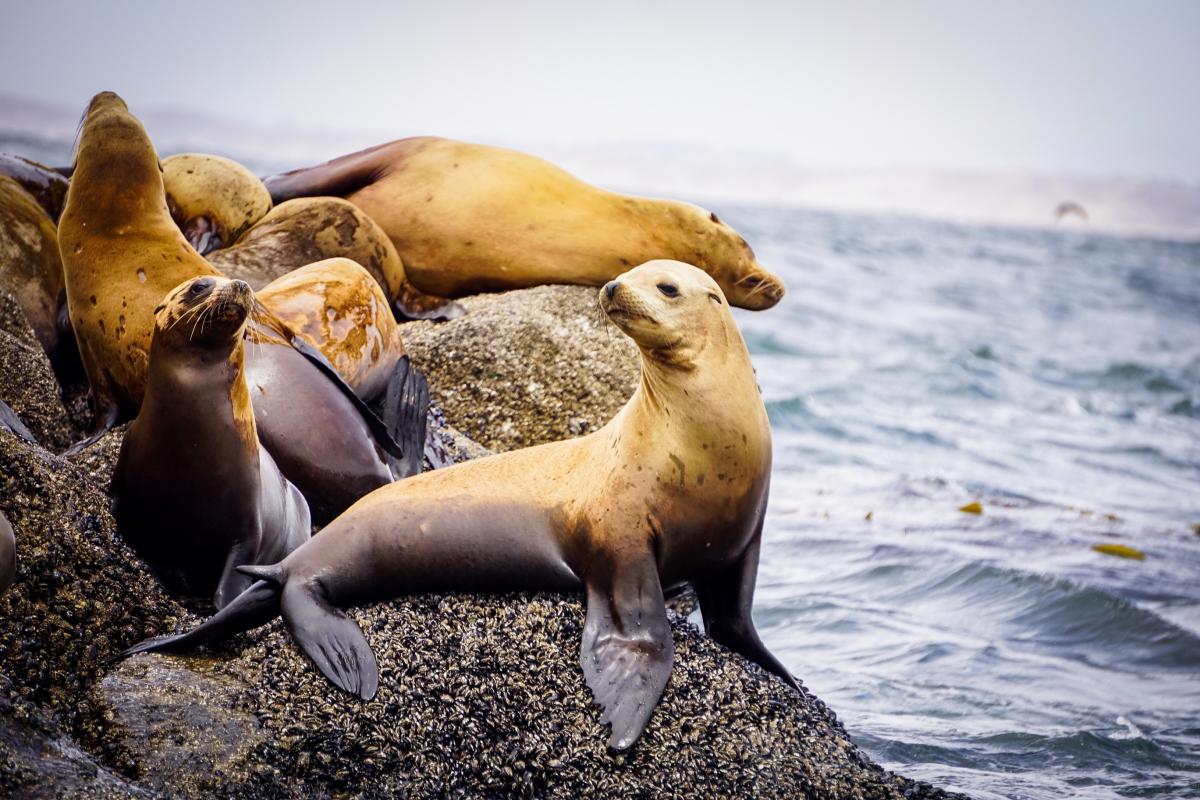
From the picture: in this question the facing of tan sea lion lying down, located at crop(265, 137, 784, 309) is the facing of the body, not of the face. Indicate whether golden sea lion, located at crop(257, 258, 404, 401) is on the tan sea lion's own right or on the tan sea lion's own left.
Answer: on the tan sea lion's own right

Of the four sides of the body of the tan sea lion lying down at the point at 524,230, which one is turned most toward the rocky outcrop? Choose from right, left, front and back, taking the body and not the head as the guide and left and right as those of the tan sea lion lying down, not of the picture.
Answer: right

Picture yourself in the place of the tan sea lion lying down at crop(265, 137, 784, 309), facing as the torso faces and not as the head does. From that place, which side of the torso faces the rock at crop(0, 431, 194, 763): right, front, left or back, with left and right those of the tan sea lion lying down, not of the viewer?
right

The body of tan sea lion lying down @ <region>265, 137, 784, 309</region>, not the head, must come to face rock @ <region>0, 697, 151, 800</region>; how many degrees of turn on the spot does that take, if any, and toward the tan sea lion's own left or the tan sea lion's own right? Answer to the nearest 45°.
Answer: approximately 90° to the tan sea lion's own right

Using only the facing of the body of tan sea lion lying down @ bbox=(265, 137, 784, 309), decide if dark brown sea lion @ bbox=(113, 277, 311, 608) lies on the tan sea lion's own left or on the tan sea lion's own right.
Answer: on the tan sea lion's own right

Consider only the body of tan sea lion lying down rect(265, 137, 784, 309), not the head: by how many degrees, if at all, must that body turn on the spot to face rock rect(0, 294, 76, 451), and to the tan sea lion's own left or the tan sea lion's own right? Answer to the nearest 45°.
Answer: approximately 135° to the tan sea lion's own right

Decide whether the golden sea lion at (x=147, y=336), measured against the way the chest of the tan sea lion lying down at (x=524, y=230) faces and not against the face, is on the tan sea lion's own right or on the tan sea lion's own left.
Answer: on the tan sea lion's own right

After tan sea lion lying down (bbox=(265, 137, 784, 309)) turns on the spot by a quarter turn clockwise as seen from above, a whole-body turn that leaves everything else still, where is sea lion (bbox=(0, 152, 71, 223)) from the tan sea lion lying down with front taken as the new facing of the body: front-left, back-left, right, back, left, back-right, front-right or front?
right

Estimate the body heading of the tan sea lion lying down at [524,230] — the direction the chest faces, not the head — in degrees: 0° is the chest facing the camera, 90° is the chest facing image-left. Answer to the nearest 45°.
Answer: approximately 270°

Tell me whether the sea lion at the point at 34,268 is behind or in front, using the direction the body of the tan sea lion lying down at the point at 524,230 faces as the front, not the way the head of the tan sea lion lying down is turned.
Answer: behind

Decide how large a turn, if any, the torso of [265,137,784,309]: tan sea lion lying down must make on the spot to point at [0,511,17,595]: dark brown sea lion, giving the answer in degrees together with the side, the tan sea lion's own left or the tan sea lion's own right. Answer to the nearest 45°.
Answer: approximately 90° to the tan sea lion's own right
